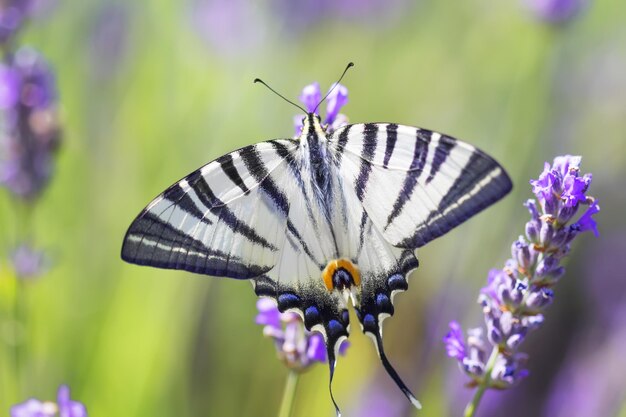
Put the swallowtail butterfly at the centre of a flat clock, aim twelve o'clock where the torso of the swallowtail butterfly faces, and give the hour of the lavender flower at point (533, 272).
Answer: The lavender flower is roughly at 4 o'clock from the swallowtail butterfly.

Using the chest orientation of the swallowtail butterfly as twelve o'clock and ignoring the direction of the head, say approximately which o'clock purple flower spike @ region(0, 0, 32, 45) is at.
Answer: The purple flower spike is roughly at 10 o'clock from the swallowtail butterfly.

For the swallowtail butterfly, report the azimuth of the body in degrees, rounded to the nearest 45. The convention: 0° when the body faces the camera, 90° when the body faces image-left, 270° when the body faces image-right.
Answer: approximately 180°

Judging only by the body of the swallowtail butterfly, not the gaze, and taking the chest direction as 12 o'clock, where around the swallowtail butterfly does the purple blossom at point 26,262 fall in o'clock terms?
The purple blossom is roughly at 10 o'clock from the swallowtail butterfly.

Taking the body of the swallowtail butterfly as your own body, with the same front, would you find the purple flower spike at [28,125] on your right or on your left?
on your left
